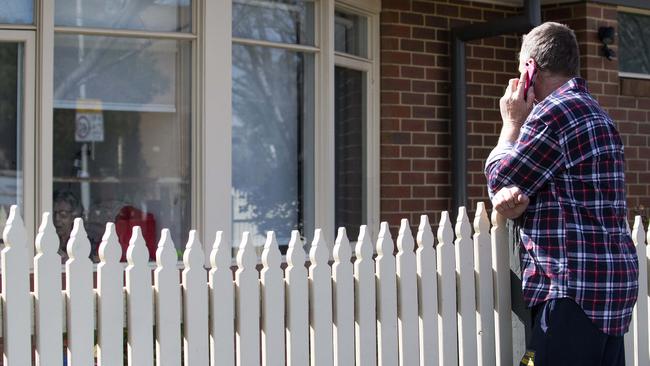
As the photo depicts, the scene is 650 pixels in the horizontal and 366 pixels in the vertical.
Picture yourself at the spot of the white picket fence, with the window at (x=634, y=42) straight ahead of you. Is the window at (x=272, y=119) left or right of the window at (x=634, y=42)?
left

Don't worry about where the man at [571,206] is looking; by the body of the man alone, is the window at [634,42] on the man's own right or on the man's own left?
on the man's own right

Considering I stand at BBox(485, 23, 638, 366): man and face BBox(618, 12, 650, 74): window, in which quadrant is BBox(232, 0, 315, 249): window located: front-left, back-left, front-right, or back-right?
front-left

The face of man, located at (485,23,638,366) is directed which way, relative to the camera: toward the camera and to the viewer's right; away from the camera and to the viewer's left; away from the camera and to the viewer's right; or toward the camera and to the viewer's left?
away from the camera and to the viewer's left

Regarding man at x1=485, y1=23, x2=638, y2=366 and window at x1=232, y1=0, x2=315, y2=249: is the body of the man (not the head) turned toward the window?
yes

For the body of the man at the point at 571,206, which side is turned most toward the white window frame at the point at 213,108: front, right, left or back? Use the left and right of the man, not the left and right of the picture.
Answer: front

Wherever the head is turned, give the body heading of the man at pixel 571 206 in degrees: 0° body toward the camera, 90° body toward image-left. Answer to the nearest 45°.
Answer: approximately 135°
